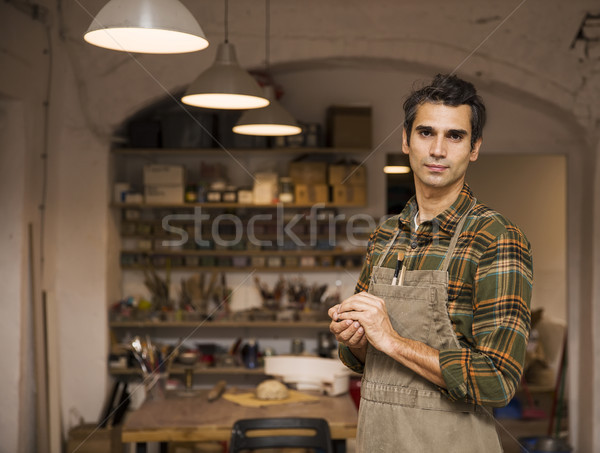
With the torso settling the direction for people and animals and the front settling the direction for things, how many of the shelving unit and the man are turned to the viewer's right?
0

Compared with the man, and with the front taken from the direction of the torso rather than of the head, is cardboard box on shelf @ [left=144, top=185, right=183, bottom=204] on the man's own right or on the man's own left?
on the man's own right

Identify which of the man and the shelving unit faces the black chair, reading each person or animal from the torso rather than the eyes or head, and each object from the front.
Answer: the shelving unit

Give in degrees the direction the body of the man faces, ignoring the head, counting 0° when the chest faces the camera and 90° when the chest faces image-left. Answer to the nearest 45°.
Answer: approximately 45°

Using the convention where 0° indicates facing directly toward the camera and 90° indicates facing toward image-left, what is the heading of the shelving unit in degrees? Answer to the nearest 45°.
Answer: approximately 0°

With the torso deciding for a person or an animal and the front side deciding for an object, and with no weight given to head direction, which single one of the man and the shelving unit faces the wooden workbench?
the shelving unit

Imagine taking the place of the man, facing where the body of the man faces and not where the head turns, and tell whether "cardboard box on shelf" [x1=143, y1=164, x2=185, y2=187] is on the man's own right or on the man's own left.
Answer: on the man's own right

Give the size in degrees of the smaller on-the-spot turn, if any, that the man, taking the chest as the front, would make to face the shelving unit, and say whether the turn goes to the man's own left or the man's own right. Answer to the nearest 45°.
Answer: approximately 90° to the man's own right
